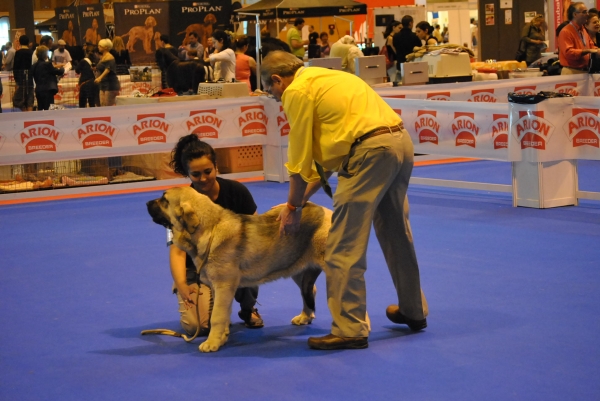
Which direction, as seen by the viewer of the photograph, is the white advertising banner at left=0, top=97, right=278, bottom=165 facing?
facing the viewer

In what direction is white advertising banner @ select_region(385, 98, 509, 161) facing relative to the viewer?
toward the camera

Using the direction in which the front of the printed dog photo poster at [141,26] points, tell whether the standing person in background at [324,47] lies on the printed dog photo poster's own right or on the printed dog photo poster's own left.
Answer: on the printed dog photo poster's own left

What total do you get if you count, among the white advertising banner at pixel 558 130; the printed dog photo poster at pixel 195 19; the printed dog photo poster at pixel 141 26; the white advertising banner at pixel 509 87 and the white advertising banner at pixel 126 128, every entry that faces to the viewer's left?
0

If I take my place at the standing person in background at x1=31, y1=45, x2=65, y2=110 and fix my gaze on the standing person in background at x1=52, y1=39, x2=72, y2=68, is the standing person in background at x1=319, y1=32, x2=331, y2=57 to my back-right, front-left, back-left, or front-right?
front-right

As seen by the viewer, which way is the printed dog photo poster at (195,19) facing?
toward the camera

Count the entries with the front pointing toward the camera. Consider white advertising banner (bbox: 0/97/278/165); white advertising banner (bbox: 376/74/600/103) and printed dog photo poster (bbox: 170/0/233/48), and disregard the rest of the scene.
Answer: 3

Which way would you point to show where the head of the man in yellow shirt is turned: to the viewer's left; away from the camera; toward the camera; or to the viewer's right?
to the viewer's left

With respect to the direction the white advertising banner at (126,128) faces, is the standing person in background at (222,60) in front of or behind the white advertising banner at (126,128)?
behind

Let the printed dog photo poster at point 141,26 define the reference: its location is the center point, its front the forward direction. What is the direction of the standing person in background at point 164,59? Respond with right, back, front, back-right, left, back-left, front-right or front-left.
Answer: front
